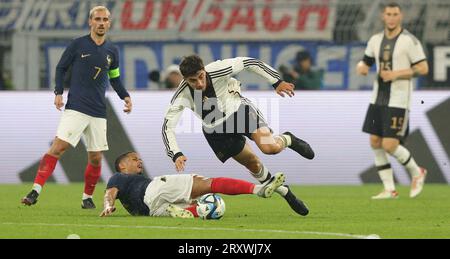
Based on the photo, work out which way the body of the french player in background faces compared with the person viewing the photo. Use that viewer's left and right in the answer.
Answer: facing the viewer and to the right of the viewer

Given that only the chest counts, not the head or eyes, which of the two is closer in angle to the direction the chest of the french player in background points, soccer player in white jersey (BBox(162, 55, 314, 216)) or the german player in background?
the soccer player in white jersey

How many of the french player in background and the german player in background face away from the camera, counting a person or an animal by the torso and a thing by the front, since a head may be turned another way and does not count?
0

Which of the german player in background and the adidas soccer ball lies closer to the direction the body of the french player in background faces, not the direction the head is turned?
the adidas soccer ball

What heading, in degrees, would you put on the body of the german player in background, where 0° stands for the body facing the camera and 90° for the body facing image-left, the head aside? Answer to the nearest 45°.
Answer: approximately 45°

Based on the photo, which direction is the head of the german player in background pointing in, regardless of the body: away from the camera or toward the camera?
toward the camera

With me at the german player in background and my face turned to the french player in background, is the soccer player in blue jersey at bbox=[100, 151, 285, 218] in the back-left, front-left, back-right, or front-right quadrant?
front-left

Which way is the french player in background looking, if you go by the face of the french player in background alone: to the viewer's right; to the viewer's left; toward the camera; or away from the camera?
toward the camera
